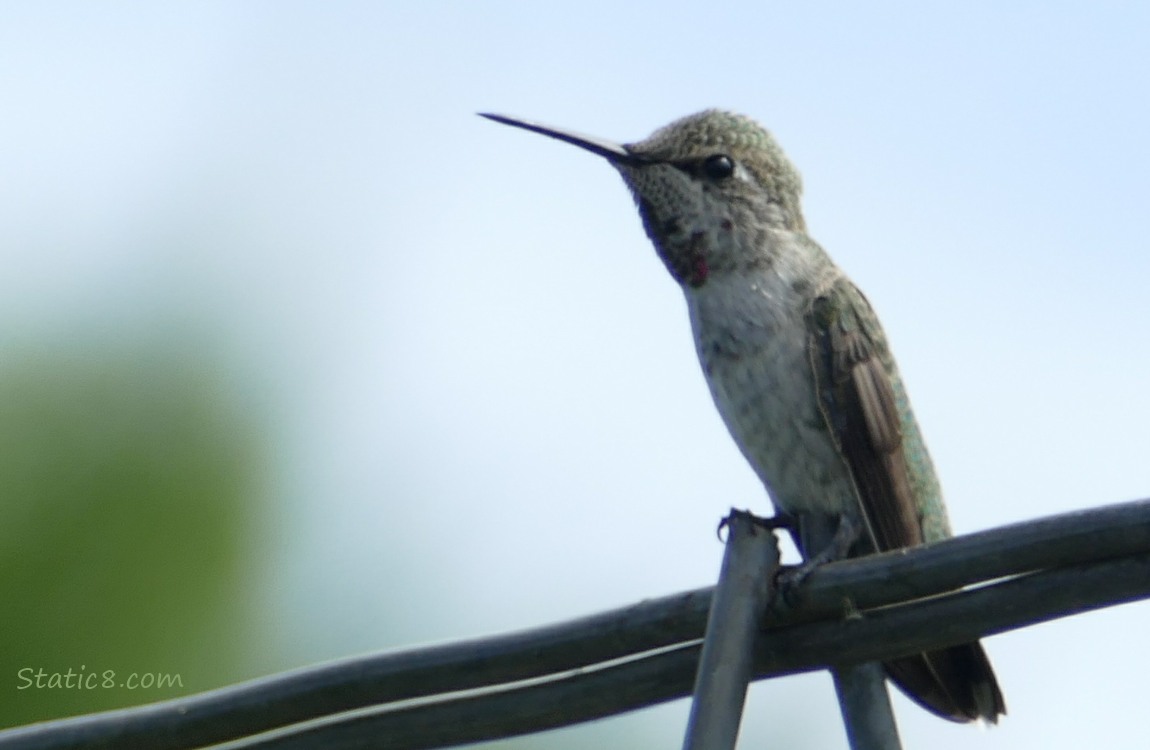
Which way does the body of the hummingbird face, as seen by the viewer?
to the viewer's left

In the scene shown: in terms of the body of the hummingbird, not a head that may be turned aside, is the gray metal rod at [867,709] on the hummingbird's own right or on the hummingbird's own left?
on the hummingbird's own left
